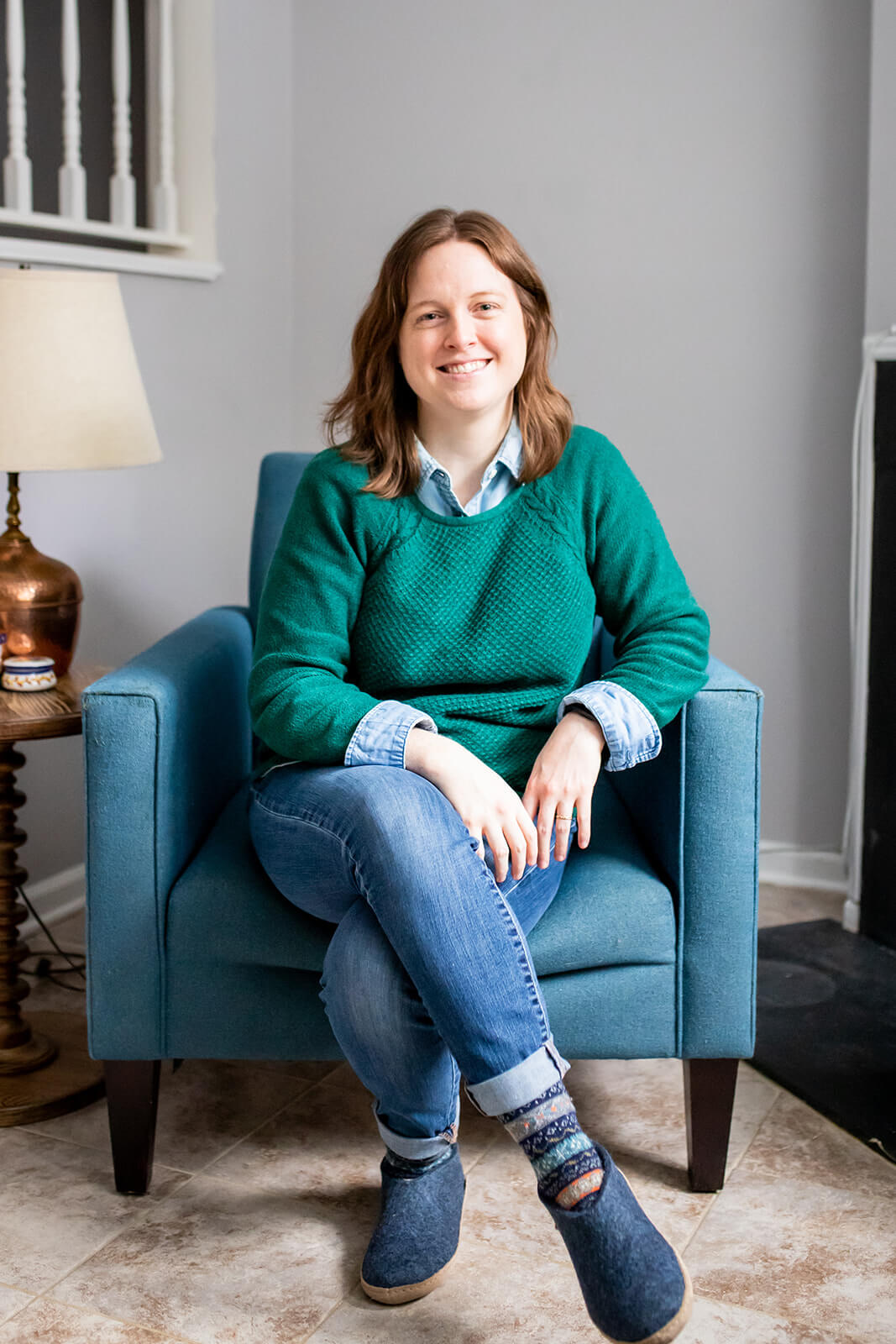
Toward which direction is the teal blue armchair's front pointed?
toward the camera

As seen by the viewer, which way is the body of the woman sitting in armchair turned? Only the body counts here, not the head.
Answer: toward the camera

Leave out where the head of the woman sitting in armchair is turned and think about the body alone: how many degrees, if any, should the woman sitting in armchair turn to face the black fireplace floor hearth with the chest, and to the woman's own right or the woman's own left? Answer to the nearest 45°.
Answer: approximately 135° to the woman's own left
